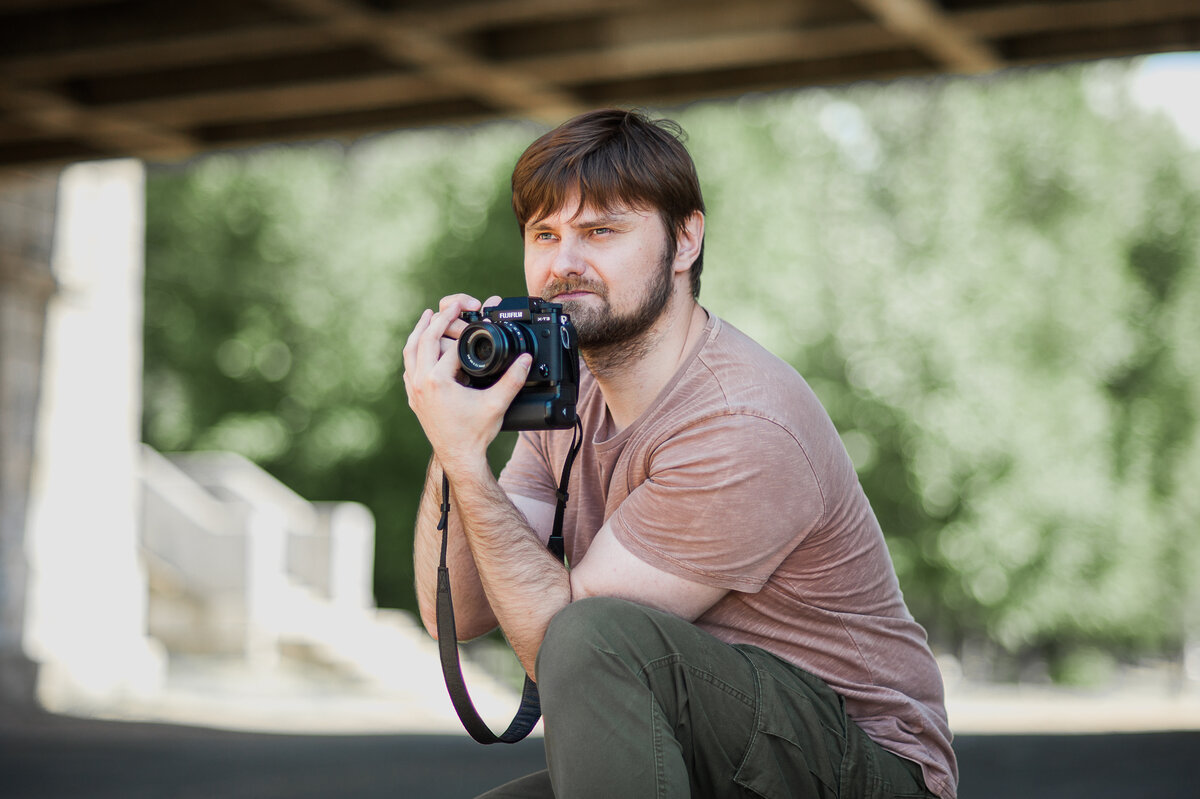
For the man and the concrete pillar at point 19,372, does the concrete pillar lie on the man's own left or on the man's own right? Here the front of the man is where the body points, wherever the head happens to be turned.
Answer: on the man's own right

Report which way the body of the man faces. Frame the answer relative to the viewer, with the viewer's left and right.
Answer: facing the viewer and to the left of the viewer

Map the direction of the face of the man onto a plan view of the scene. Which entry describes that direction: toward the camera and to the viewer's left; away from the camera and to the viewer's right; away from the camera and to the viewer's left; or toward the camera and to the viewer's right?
toward the camera and to the viewer's left

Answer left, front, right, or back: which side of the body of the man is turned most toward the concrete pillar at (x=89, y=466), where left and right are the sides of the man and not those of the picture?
right
